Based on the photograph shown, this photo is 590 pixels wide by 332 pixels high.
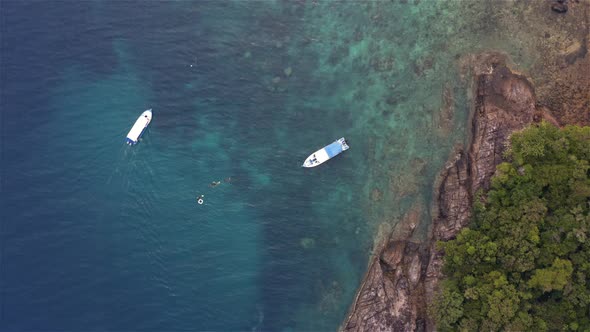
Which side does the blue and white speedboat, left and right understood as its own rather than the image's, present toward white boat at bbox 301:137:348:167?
right

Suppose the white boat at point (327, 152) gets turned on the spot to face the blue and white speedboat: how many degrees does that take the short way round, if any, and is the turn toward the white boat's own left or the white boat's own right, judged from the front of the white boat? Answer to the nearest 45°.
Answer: approximately 45° to the white boat's own right

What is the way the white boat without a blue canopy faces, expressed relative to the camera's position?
facing away from the viewer and to the right of the viewer

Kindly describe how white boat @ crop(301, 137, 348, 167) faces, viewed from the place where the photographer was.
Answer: facing the viewer and to the left of the viewer

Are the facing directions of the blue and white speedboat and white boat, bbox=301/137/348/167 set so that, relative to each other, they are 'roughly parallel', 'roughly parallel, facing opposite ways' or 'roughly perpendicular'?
roughly parallel, facing opposite ways
